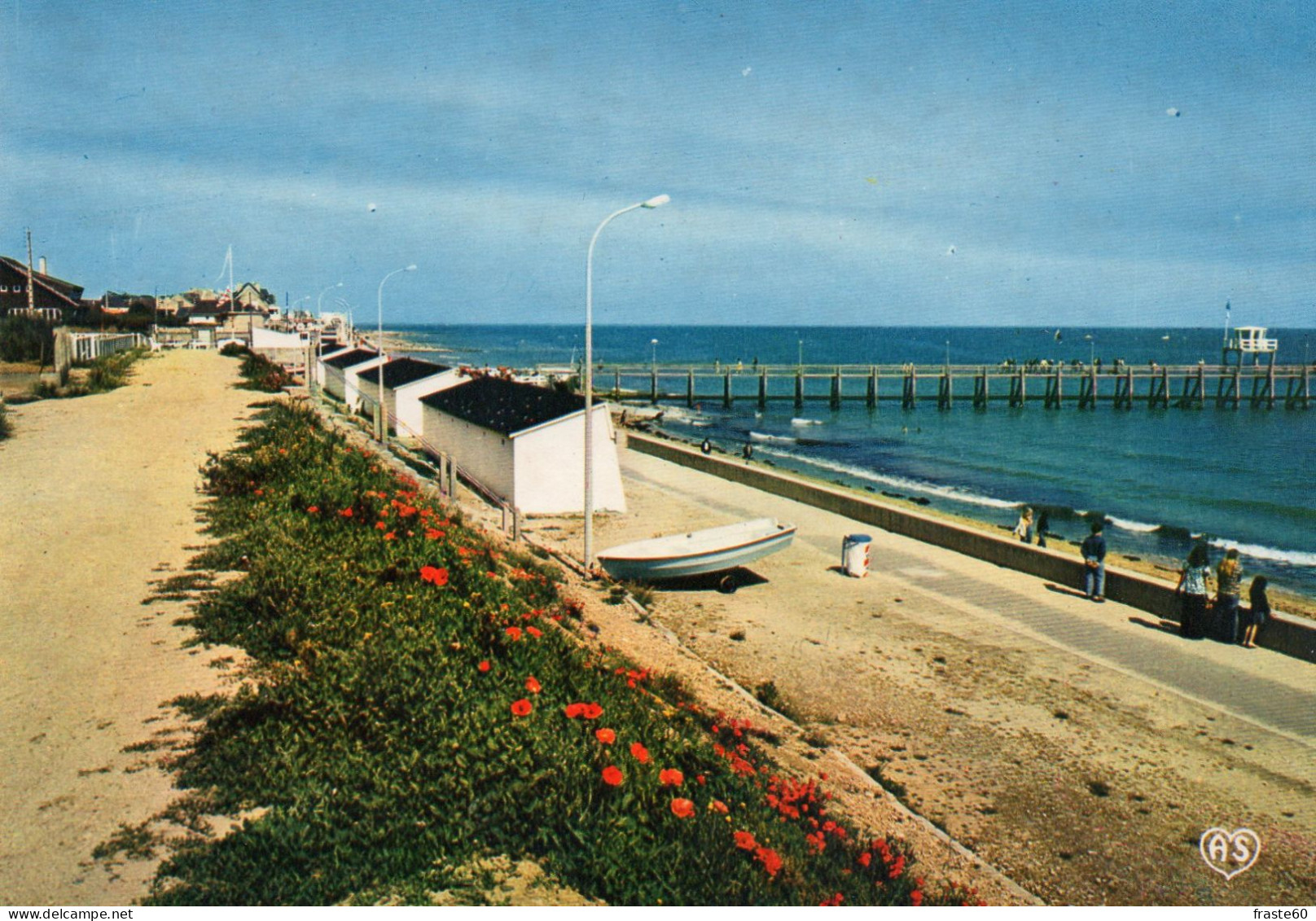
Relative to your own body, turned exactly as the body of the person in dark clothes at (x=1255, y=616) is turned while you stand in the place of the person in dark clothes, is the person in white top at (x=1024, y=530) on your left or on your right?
on your left

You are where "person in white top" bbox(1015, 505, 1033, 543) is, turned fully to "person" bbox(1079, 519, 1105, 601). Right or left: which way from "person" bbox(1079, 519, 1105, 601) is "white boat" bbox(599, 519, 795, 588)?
right

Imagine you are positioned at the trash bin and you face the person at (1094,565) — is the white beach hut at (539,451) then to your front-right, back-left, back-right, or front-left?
back-left

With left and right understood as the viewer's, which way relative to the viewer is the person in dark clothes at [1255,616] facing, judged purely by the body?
facing away from the viewer and to the right of the viewer
